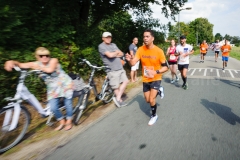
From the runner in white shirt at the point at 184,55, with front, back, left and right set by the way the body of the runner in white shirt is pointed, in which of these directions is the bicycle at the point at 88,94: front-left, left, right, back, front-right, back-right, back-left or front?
front-right

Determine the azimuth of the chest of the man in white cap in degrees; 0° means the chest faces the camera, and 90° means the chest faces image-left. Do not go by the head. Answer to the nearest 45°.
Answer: approximately 315°

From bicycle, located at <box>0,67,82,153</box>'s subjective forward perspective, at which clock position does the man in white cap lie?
The man in white cap is roughly at 7 o'clock from the bicycle.

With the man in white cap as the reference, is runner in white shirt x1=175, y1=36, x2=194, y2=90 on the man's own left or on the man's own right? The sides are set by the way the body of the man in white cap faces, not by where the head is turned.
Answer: on the man's own left

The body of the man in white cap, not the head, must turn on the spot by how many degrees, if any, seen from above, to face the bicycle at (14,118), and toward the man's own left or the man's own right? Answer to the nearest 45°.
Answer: approximately 90° to the man's own right

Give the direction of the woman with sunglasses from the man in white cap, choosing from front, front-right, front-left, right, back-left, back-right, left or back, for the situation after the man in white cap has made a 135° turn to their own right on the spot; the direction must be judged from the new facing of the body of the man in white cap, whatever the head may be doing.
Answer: front-left
